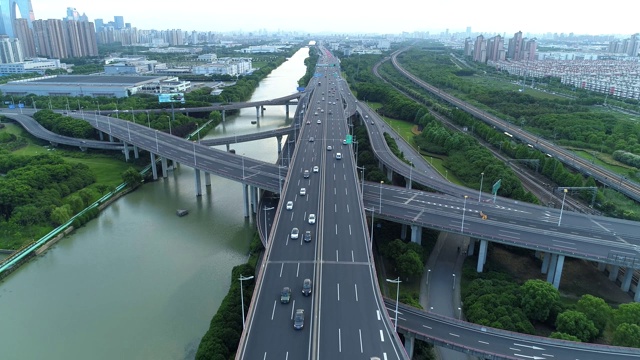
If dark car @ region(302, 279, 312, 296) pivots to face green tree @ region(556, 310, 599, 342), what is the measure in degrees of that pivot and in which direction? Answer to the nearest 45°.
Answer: approximately 90° to its left

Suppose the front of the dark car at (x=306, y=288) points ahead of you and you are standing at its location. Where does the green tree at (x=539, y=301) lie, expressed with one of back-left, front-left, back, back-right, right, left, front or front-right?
left

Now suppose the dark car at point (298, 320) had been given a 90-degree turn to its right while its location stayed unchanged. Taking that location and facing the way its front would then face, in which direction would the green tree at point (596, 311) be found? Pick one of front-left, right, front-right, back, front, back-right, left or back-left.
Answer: back

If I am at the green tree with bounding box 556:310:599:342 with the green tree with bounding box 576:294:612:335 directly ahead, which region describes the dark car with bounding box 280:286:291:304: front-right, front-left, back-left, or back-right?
back-left

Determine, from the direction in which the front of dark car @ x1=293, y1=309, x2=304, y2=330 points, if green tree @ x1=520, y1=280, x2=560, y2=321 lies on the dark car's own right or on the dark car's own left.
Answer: on the dark car's own left

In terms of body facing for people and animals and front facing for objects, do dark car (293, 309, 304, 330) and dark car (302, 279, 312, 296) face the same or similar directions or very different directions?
same or similar directions

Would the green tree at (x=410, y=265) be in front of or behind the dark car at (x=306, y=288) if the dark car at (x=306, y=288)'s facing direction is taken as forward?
behind

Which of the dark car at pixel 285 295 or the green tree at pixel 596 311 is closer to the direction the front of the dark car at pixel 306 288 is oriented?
the dark car

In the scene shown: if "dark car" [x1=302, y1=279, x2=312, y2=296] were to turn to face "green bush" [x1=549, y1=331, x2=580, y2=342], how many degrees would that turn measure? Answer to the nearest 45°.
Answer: approximately 90° to its left

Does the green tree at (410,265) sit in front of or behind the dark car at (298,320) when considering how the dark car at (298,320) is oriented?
behind

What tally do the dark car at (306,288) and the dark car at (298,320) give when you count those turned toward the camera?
2

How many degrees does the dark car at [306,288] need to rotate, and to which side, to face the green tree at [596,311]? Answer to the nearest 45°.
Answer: approximately 90° to its left

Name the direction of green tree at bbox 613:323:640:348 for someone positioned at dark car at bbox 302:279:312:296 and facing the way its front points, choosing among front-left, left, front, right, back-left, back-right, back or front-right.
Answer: left

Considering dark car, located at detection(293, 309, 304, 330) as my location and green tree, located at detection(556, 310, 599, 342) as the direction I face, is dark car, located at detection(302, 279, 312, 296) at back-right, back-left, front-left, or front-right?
front-left

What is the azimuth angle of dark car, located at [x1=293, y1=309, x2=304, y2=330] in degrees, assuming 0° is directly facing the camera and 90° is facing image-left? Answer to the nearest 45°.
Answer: approximately 0°

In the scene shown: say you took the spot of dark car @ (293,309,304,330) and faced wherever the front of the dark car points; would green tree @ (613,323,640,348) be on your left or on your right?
on your left

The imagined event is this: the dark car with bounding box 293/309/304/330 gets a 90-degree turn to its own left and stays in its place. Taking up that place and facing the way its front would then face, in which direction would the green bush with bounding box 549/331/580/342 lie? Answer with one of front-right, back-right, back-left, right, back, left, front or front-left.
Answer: front
